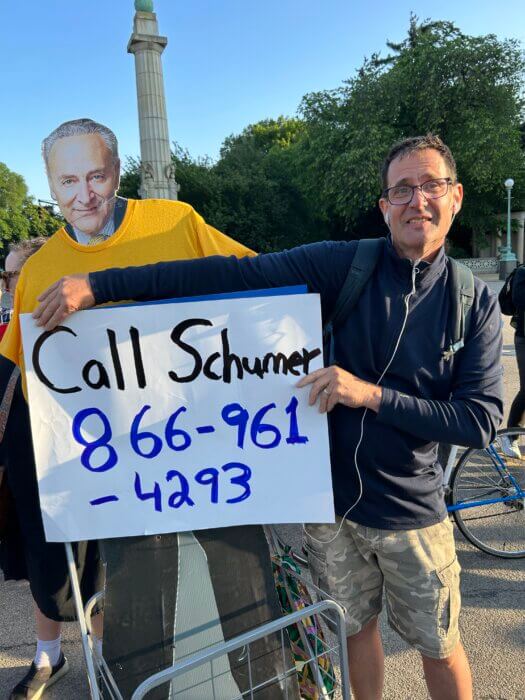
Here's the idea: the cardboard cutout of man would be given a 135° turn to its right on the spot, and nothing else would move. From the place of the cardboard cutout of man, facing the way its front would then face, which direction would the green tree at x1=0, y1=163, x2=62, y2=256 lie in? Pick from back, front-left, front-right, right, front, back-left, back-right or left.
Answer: front-right

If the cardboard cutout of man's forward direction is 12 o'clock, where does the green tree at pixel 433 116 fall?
The green tree is roughly at 7 o'clock from the cardboard cutout of man.

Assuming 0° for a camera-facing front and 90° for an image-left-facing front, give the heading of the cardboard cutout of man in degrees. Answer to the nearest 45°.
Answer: approximately 0°
